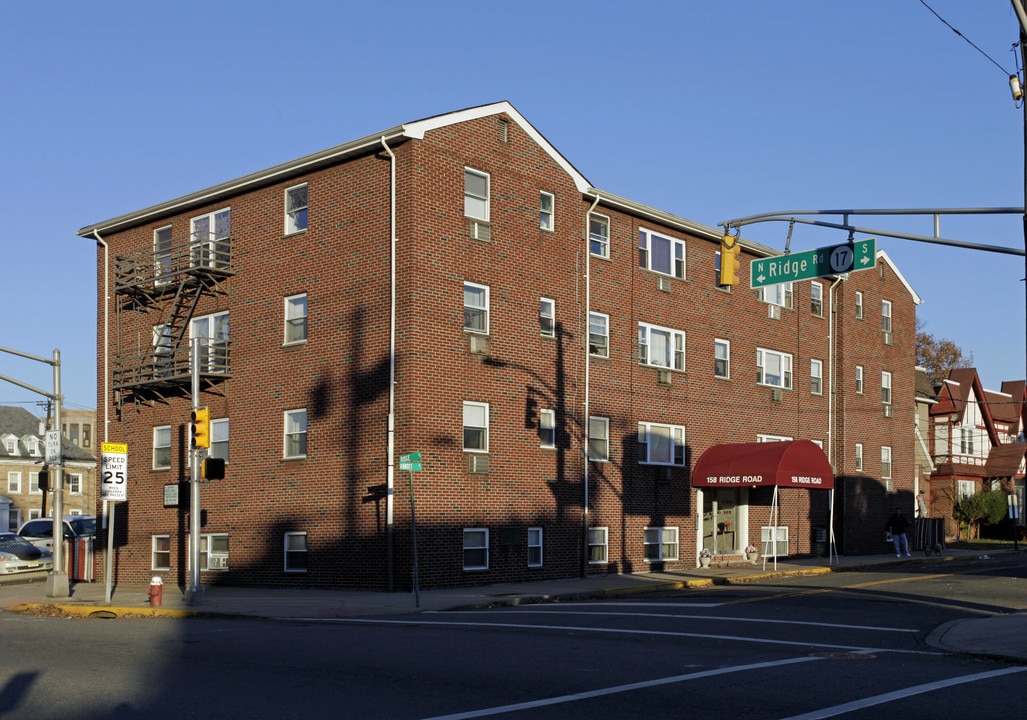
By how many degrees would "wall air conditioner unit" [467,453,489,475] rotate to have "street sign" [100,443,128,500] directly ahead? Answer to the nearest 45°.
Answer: approximately 90° to its right

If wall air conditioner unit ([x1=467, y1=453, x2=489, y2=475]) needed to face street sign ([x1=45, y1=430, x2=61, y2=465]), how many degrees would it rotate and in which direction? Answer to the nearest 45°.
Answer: approximately 135° to its right

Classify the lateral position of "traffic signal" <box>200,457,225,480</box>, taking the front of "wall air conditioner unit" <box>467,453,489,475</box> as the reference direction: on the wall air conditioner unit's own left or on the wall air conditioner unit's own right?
on the wall air conditioner unit's own right

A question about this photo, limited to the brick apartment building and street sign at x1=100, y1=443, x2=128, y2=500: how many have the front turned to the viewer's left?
0

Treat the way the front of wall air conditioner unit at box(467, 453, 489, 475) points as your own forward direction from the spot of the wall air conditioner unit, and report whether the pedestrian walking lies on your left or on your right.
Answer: on your left

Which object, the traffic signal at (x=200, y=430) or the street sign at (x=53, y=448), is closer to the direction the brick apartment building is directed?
the traffic signal
